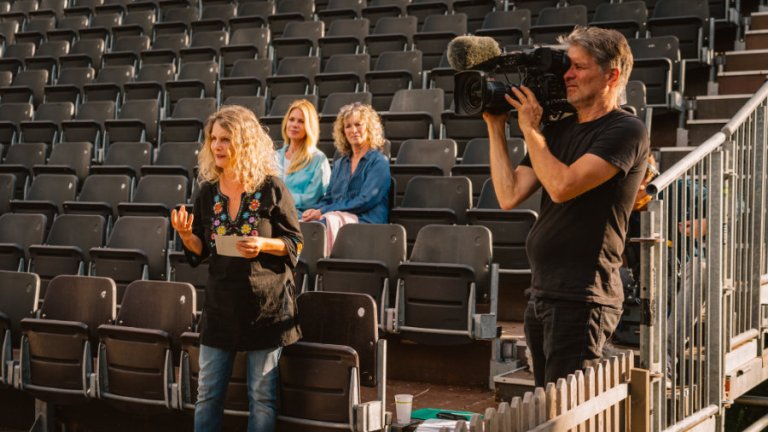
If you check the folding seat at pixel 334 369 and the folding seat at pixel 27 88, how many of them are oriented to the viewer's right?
0

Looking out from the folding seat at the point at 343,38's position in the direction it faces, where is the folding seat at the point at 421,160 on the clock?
the folding seat at the point at 421,160 is roughly at 10 o'clock from the folding seat at the point at 343,38.

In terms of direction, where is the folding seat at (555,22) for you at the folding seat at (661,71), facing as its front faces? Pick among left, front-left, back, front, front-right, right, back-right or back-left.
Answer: right

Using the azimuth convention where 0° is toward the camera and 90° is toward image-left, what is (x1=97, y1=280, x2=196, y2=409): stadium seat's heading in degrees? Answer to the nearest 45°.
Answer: approximately 45°

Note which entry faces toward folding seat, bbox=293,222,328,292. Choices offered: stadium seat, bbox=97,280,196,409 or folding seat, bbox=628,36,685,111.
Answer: folding seat, bbox=628,36,685,111

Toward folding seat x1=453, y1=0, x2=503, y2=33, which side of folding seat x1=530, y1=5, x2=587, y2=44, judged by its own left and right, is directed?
right

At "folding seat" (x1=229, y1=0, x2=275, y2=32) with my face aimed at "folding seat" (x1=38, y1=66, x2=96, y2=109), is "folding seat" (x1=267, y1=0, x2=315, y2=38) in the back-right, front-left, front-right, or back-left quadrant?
back-left

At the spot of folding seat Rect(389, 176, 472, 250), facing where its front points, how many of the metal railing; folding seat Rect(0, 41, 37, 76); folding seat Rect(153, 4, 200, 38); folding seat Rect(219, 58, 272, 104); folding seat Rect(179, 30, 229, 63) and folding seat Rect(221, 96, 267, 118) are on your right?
5

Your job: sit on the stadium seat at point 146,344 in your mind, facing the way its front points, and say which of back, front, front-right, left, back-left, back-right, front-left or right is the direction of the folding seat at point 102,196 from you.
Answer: back-right

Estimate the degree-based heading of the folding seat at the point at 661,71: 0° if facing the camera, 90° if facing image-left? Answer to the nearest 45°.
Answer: approximately 45°

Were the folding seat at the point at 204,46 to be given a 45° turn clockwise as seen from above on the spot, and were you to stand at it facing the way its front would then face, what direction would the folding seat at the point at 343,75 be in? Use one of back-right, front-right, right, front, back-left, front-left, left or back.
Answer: back-left

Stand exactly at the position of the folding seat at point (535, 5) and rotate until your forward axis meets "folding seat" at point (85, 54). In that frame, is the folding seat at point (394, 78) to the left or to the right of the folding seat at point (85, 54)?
left

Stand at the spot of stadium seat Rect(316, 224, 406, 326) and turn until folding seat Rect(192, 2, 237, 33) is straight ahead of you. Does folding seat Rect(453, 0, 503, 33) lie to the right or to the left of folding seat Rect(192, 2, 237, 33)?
right
